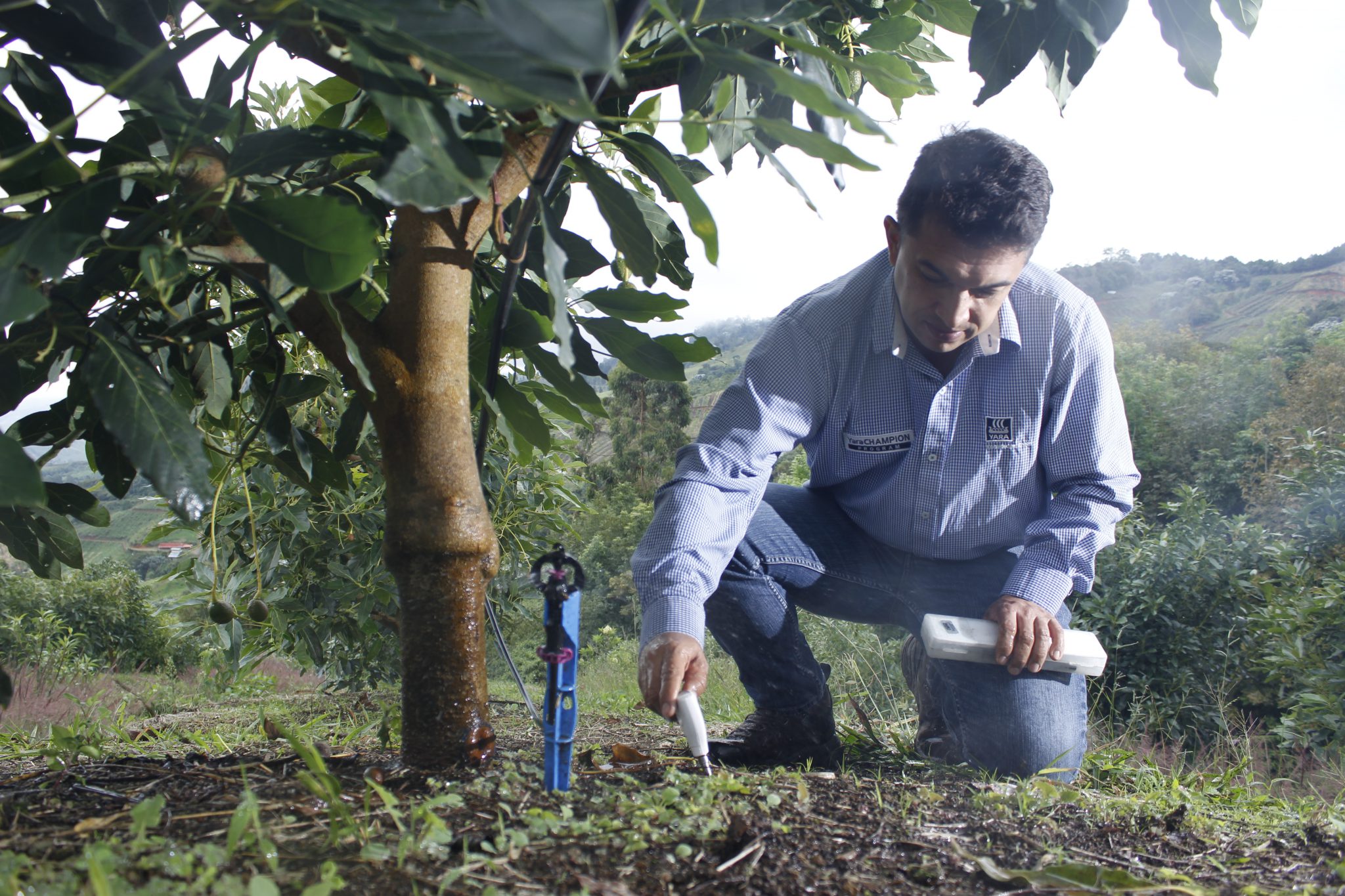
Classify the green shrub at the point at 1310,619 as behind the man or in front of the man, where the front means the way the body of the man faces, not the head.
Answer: behind

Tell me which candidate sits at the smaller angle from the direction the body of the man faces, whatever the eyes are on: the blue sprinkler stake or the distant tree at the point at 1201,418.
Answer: the blue sprinkler stake

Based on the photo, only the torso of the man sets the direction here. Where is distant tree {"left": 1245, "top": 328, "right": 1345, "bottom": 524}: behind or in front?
behind

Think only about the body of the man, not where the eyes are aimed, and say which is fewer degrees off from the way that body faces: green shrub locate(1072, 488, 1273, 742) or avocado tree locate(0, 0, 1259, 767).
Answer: the avocado tree

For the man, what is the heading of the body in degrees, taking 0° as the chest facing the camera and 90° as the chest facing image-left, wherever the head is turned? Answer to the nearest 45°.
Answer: approximately 0°

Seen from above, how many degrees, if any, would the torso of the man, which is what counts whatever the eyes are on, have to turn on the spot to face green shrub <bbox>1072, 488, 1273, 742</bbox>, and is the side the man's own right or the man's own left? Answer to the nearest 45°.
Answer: approximately 180°

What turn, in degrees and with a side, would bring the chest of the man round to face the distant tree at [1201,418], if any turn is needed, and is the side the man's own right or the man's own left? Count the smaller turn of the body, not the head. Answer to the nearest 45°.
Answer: approximately 180°

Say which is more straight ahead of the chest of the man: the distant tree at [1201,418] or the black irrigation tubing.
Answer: the black irrigation tubing
